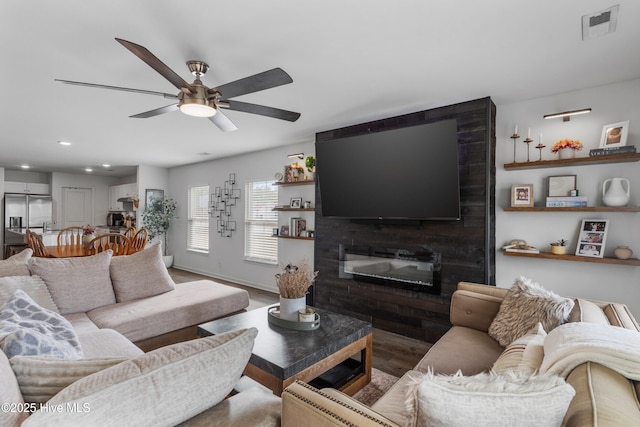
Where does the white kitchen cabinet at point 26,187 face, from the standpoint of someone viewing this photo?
facing the viewer

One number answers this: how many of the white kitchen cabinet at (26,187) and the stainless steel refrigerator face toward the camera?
2

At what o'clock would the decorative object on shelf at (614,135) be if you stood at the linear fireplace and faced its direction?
The decorative object on shelf is roughly at 8 o'clock from the linear fireplace.

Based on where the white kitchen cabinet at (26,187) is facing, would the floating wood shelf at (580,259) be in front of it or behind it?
in front

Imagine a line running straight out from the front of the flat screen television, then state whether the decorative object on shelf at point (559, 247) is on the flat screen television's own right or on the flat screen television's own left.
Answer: on the flat screen television's own left

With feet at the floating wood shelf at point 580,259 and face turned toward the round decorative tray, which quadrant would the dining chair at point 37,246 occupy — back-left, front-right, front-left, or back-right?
front-right

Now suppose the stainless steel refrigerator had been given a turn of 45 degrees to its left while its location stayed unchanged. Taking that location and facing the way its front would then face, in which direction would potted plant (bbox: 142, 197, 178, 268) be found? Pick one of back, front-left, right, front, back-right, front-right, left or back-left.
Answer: front

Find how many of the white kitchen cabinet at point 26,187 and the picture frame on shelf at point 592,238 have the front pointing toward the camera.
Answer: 2

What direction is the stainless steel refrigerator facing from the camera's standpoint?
toward the camera

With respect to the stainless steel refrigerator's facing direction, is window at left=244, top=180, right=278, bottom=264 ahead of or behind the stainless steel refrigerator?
ahead

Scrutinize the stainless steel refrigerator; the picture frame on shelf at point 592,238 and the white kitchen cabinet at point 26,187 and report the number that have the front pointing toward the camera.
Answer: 3

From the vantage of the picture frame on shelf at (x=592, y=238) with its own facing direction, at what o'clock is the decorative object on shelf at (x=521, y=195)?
The decorative object on shelf is roughly at 3 o'clock from the picture frame on shelf.

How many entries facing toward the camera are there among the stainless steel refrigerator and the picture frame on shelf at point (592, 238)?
2

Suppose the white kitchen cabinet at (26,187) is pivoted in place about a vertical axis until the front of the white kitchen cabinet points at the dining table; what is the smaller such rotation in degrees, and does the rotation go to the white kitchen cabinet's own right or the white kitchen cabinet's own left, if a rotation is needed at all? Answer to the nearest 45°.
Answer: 0° — it already faces it

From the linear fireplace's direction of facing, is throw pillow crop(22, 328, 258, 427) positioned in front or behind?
in front

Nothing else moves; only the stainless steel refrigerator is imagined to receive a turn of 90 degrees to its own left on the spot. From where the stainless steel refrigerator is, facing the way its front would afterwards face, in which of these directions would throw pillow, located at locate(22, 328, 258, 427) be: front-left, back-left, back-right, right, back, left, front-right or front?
right

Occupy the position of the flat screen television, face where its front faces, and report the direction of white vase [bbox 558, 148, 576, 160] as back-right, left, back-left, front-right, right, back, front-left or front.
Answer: back-left

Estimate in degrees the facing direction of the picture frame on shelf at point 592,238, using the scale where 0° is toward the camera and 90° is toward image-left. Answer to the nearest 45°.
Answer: approximately 0°

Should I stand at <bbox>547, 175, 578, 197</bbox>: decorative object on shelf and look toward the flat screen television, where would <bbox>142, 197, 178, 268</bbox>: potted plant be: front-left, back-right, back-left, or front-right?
front-right
